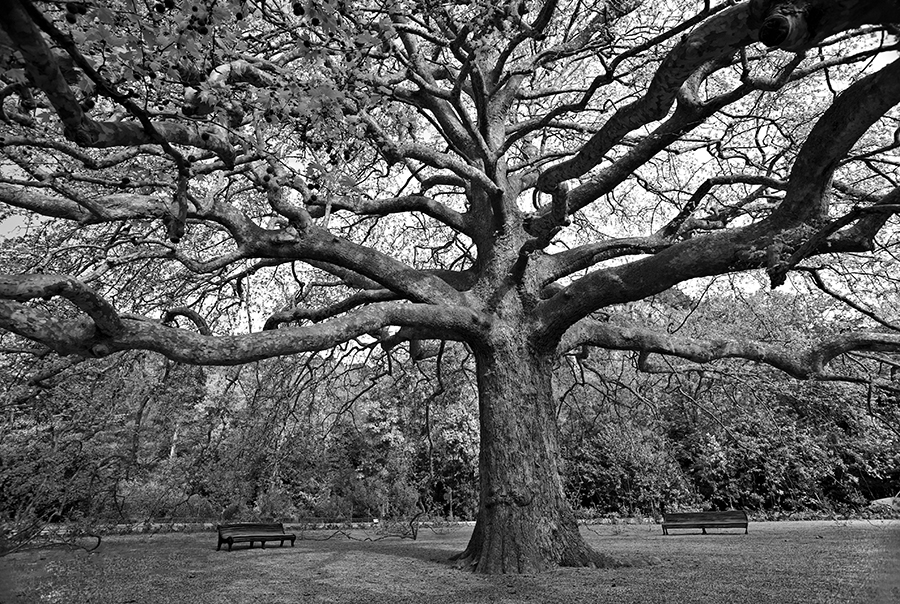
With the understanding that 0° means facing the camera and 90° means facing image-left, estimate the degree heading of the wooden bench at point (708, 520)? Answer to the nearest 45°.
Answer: approximately 0°

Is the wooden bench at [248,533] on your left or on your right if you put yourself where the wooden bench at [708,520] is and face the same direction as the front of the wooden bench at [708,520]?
on your right

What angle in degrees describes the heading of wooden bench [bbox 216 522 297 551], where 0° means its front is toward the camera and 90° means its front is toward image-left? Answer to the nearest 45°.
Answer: approximately 315°

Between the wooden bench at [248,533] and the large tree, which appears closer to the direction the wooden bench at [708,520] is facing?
the large tree
